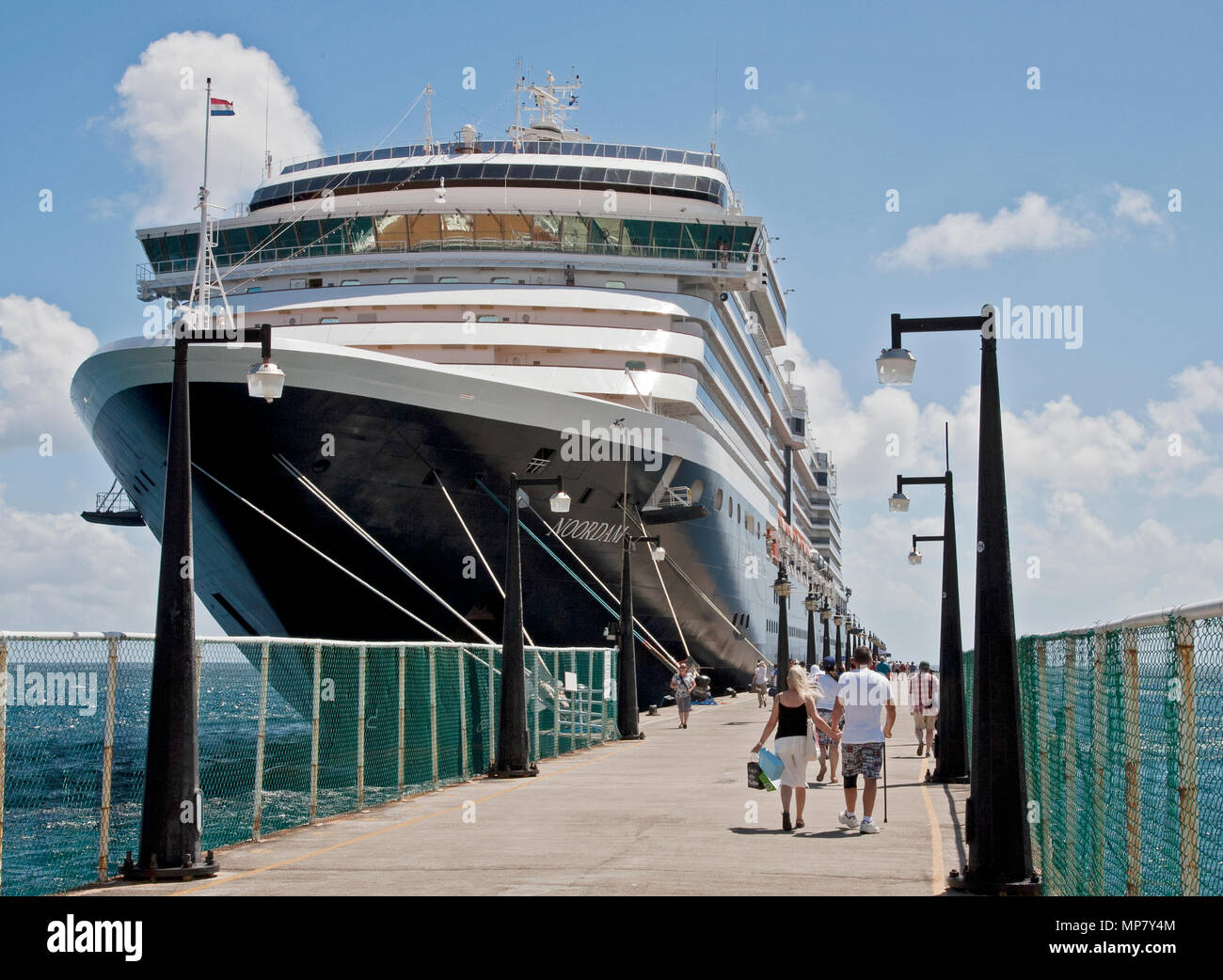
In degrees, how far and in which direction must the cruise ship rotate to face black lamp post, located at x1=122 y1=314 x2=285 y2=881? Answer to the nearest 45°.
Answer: approximately 45° to its left

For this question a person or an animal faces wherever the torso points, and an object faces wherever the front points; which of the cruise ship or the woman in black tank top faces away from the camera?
the woman in black tank top

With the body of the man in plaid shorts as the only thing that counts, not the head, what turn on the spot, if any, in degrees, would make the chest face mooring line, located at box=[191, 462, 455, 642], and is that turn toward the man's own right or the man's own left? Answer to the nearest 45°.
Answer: approximately 45° to the man's own left

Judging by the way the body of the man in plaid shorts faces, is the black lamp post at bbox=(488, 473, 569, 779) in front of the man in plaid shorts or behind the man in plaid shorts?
in front

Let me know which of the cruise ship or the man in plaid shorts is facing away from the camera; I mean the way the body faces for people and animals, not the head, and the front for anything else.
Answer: the man in plaid shorts

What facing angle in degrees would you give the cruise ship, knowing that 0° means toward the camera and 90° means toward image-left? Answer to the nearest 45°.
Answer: approximately 45°

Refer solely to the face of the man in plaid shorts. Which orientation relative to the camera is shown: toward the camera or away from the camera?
away from the camera

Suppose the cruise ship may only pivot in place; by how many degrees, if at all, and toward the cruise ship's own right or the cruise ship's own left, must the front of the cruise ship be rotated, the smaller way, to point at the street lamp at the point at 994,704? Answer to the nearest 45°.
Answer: approximately 45° to the cruise ship's own left

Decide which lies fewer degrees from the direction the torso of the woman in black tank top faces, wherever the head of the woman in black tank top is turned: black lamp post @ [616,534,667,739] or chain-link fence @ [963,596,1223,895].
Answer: the black lamp post

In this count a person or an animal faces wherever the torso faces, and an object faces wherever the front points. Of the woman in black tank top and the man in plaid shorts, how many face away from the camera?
2

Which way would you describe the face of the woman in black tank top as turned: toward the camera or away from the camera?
away from the camera

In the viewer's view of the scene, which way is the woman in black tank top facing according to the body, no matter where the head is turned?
away from the camera

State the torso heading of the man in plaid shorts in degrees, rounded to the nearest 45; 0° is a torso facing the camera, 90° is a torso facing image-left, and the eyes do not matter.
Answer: approximately 180°
